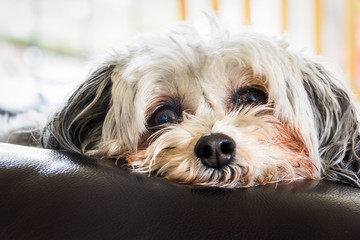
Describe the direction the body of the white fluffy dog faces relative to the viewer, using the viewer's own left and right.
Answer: facing the viewer
